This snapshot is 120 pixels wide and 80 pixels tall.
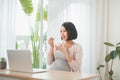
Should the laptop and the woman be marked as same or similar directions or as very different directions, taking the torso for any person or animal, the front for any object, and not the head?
very different directions

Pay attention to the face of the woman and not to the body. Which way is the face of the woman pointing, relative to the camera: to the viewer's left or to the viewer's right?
to the viewer's left

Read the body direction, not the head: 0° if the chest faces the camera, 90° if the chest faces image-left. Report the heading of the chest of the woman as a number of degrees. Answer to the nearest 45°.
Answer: approximately 45°

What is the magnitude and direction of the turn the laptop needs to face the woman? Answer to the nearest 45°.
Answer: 0° — it already faces them

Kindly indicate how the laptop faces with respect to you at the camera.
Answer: facing away from the viewer and to the right of the viewer
